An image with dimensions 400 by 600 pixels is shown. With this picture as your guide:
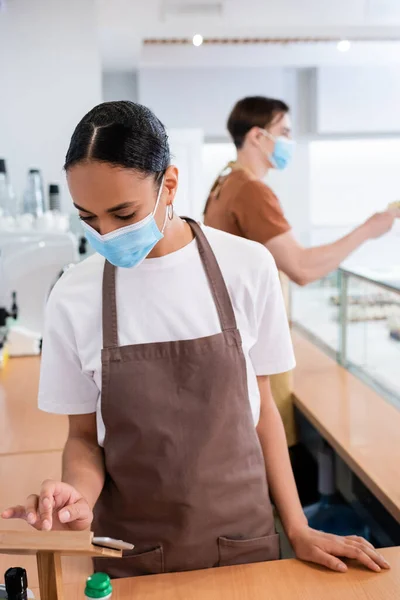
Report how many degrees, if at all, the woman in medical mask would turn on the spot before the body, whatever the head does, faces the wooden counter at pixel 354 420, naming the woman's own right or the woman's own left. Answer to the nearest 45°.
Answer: approximately 135° to the woman's own left

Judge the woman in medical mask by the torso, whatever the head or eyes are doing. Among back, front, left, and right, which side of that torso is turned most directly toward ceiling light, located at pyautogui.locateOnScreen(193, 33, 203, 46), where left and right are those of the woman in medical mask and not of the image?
back

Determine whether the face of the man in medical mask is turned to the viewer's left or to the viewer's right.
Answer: to the viewer's right

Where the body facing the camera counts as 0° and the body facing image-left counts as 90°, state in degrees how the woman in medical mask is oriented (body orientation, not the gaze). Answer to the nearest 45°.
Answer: approximately 0°

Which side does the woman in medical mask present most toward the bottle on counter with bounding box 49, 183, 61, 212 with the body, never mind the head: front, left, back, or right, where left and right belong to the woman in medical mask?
back

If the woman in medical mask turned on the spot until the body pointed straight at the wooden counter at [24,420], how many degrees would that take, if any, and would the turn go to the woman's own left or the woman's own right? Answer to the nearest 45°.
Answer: approximately 135° to the woman's own right
